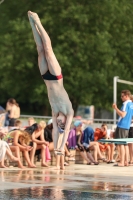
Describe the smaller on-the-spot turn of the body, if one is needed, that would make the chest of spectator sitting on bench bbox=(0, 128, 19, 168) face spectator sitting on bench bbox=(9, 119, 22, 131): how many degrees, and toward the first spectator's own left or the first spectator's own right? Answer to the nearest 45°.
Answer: approximately 135° to the first spectator's own left

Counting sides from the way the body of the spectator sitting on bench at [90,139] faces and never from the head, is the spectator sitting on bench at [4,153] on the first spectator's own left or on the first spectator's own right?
on the first spectator's own right

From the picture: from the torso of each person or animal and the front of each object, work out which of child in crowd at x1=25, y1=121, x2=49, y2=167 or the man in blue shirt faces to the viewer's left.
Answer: the man in blue shirt

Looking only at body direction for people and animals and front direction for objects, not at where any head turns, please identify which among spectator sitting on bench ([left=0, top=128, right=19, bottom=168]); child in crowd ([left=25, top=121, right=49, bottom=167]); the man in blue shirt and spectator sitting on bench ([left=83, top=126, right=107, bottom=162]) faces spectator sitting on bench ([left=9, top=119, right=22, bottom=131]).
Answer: the man in blue shirt

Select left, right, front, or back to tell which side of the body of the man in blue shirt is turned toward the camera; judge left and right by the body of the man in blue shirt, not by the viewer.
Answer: left

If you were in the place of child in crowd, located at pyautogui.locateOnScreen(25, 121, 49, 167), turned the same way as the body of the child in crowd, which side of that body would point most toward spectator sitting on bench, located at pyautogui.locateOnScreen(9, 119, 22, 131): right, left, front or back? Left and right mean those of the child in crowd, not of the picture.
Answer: back

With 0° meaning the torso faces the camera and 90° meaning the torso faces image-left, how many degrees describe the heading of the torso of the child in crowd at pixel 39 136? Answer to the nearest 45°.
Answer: approximately 315°

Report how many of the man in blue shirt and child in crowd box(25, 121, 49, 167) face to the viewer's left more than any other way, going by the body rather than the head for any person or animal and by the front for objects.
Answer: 1

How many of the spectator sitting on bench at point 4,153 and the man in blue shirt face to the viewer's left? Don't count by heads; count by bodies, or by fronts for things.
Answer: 1

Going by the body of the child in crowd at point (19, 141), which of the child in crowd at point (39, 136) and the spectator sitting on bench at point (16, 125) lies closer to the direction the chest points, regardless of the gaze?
the child in crowd

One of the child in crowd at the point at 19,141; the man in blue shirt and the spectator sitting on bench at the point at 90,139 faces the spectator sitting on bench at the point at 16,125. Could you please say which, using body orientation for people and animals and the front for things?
the man in blue shirt

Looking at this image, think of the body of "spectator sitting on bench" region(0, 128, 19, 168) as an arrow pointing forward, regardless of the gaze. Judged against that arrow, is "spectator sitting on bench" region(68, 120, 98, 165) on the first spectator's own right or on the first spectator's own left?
on the first spectator's own left

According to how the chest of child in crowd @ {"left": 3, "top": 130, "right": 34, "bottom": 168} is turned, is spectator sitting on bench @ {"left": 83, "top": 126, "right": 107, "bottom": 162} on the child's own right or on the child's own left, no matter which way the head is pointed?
on the child's own left
